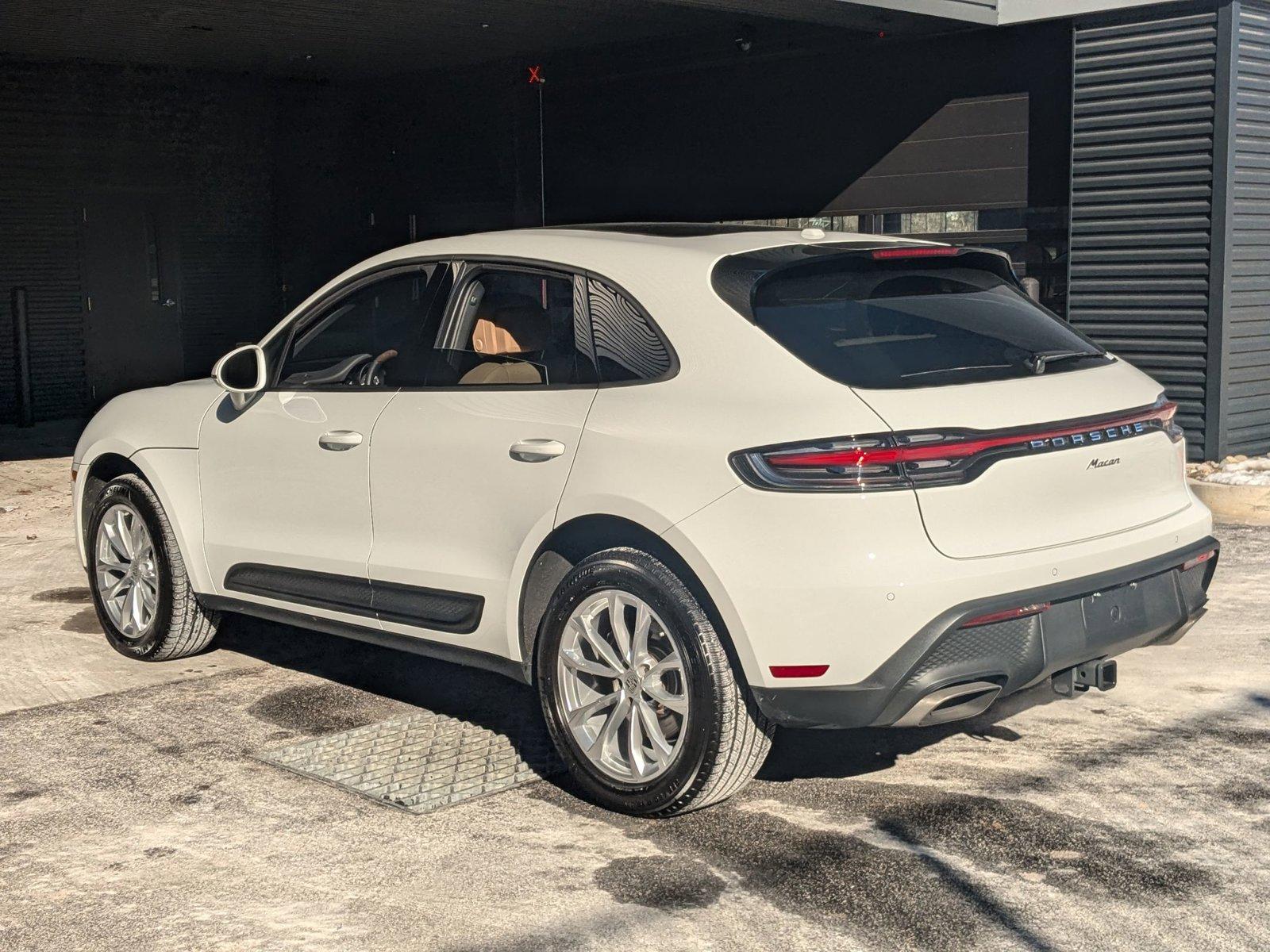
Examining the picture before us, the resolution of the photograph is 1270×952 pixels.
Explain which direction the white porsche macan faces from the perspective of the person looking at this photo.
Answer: facing away from the viewer and to the left of the viewer
